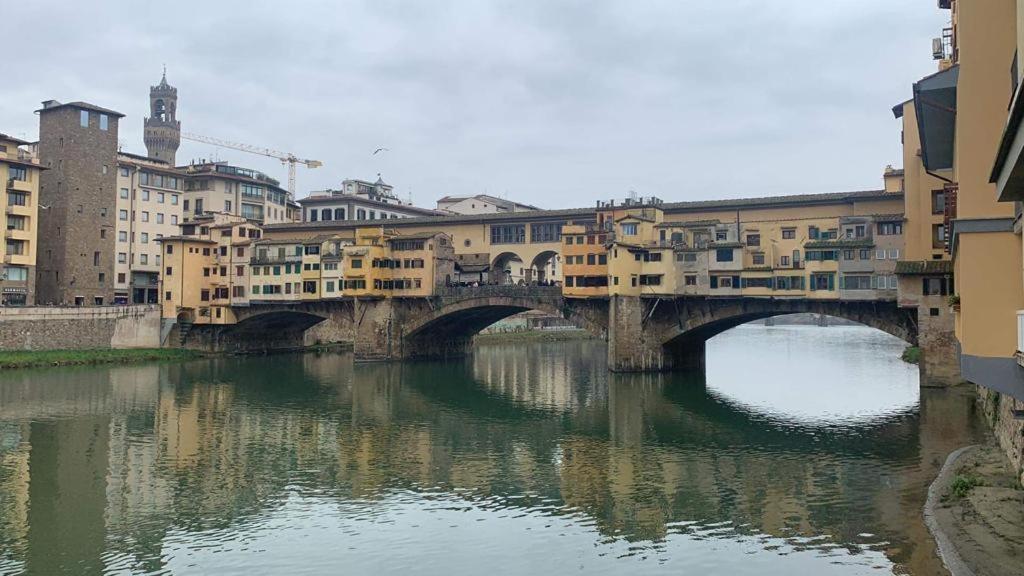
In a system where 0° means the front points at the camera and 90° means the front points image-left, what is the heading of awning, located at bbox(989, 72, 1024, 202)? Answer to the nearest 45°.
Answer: approximately 90°

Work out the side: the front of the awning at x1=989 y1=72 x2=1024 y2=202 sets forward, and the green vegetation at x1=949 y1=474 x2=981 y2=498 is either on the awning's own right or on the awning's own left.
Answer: on the awning's own right

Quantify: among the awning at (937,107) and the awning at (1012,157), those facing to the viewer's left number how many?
2

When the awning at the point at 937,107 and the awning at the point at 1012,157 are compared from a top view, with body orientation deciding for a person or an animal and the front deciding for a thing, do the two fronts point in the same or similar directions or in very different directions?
same or similar directions

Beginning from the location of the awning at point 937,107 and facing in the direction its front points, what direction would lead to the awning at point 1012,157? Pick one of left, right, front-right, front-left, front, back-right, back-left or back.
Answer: left

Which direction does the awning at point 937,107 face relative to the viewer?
to the viewer's left
